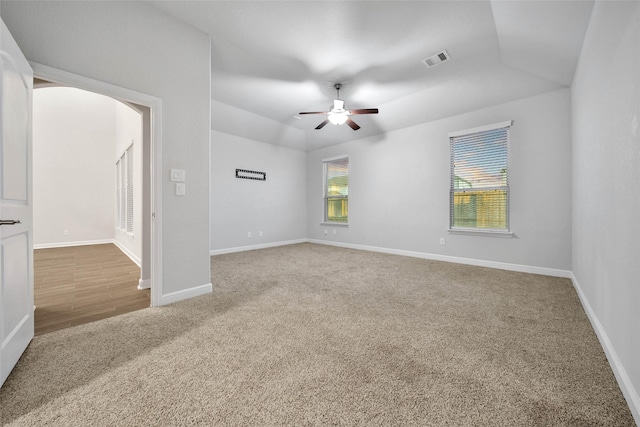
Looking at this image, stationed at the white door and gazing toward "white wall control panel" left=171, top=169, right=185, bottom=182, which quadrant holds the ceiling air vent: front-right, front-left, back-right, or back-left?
front-right

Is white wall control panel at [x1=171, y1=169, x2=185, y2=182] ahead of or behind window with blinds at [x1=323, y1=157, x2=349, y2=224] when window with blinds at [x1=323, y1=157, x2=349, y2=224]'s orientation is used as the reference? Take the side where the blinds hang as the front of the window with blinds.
ahead

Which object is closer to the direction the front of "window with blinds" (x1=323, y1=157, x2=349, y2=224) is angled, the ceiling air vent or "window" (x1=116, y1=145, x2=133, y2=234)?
the window

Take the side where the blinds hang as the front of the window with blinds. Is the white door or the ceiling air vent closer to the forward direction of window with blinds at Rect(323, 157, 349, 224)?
the white door

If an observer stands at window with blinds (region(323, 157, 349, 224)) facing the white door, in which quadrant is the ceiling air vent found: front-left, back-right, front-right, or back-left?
front-left

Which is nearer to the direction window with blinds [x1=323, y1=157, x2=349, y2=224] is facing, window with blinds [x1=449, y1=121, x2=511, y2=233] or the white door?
the white door

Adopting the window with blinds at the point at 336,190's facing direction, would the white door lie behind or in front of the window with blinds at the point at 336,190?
in front

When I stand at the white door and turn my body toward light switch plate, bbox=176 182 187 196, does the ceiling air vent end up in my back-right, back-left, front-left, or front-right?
front-right

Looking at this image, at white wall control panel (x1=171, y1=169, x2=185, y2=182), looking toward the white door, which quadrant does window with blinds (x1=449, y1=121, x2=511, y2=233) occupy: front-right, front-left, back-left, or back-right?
back-left

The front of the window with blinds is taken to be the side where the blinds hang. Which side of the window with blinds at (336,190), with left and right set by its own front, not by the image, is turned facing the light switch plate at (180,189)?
front

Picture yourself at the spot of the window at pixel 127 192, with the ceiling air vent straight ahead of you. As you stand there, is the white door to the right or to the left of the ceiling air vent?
right

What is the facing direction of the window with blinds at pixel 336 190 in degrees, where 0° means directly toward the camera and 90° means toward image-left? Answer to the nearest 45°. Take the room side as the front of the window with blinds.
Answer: approximately 45°

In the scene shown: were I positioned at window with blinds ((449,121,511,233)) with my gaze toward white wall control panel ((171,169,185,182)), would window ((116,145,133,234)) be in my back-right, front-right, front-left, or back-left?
front-right

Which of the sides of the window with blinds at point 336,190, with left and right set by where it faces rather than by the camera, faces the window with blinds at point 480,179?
left
